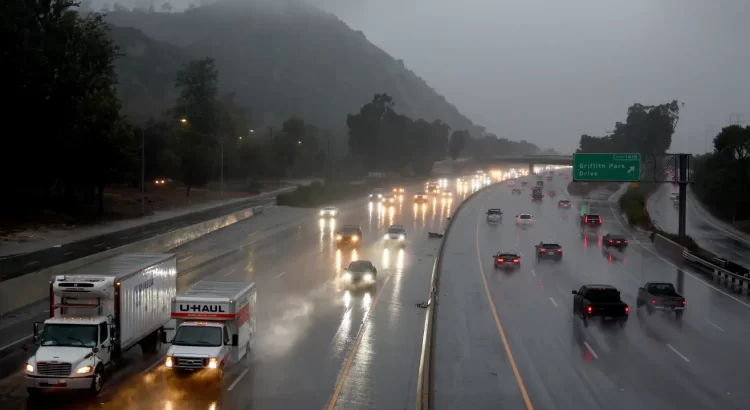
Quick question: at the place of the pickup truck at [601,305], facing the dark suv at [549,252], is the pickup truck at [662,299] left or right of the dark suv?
right

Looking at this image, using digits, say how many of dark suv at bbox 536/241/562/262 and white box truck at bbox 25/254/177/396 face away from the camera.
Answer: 1

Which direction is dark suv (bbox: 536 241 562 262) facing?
away from the camera

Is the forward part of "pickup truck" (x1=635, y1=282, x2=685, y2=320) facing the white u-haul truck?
no

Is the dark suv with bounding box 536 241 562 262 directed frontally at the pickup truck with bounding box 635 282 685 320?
no

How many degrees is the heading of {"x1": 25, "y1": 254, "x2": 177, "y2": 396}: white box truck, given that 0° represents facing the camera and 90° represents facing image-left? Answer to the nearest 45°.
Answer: approximately 45°

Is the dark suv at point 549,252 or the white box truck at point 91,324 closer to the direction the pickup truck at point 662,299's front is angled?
the dark suv

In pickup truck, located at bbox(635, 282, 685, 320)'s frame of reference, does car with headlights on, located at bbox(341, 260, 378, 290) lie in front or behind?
in front

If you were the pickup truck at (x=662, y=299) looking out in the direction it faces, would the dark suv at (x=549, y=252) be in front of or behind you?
in front

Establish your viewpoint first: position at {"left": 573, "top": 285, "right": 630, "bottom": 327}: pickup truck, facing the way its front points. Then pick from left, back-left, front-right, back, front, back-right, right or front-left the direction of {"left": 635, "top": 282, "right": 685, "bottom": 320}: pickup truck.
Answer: right

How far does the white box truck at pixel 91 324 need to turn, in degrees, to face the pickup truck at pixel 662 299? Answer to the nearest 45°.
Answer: approximately 135° to its left

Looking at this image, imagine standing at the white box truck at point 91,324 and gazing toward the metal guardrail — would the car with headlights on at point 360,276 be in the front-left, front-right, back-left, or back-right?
front-left

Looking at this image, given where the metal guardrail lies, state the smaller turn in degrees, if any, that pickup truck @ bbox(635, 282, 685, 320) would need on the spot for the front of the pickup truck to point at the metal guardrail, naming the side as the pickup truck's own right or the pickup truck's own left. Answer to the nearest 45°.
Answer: approximately 45° to the pickup truck's own right

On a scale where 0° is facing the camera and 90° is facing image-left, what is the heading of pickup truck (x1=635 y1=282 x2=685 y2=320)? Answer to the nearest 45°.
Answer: approximately 135°

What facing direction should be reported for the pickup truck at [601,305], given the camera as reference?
facing away from the viewer and to the left of the viewer

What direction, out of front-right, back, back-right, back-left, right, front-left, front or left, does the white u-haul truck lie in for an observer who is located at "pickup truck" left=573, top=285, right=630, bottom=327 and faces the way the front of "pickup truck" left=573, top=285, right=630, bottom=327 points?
left

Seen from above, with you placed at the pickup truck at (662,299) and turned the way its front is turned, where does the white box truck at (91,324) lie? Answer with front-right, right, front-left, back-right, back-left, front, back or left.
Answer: left

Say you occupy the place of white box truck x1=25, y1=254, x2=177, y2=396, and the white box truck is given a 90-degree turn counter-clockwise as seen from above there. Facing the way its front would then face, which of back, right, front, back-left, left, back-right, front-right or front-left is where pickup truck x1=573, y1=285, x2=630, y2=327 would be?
front-left

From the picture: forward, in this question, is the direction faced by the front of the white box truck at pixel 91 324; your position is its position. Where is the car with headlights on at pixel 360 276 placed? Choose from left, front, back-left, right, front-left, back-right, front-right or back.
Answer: back

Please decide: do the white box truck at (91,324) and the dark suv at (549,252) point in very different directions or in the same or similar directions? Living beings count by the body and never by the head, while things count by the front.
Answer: very different directions

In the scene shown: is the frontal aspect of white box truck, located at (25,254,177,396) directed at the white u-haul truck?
no

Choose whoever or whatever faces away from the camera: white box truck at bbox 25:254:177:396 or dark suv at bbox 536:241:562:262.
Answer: the dark suv
